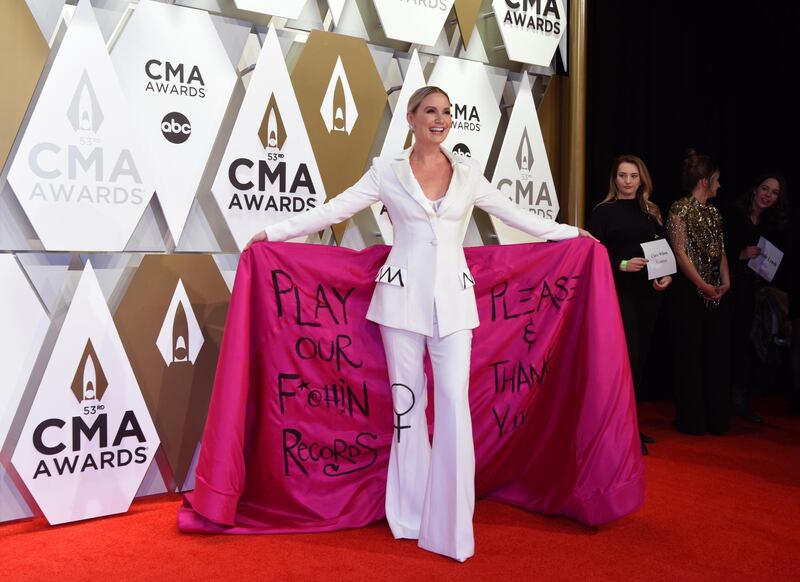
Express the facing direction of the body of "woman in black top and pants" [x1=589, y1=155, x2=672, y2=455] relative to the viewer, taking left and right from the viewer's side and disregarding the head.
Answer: facing the viewer

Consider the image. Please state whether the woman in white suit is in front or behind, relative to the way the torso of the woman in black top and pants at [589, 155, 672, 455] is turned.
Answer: in front

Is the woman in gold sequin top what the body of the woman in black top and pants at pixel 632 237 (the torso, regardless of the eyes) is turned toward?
no

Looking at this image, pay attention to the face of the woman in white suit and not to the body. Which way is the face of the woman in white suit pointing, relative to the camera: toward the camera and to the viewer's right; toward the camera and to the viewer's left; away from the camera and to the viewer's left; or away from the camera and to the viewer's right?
toward the camera and to the viewer's right

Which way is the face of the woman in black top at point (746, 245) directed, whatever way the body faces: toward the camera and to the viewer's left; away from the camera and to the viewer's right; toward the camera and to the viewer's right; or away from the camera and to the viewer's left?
toward the camera and to the viewer's left

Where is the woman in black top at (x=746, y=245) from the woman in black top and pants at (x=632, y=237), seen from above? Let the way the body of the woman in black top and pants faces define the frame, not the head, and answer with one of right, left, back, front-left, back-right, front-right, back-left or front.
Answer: back-left

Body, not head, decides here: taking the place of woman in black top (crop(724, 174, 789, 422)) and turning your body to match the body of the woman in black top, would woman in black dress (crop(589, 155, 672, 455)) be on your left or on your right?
on your right

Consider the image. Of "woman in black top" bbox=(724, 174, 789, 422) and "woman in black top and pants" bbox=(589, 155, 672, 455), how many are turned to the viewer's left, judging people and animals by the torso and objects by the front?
0
